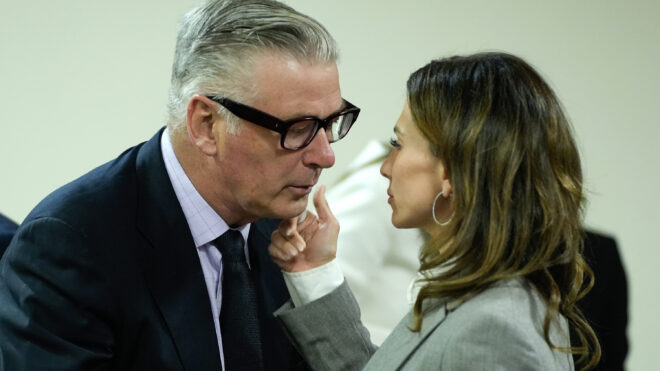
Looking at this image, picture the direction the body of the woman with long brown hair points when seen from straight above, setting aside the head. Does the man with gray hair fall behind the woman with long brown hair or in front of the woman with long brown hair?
in front

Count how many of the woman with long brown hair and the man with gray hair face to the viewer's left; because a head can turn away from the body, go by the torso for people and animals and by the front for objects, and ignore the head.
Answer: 1

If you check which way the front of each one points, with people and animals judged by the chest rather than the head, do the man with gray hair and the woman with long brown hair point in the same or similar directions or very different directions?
very different directions

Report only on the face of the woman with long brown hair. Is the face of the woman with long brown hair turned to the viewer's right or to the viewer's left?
to the viewer's left

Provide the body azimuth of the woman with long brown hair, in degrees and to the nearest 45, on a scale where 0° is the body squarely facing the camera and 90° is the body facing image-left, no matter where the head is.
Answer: approximately 90°

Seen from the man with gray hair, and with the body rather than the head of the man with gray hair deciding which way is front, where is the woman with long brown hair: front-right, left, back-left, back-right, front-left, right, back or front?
front

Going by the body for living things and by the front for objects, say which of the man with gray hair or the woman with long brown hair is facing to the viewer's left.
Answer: the woman with long brown hair

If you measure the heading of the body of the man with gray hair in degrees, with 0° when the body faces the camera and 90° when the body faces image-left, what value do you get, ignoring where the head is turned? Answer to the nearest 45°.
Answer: approximately 315°
